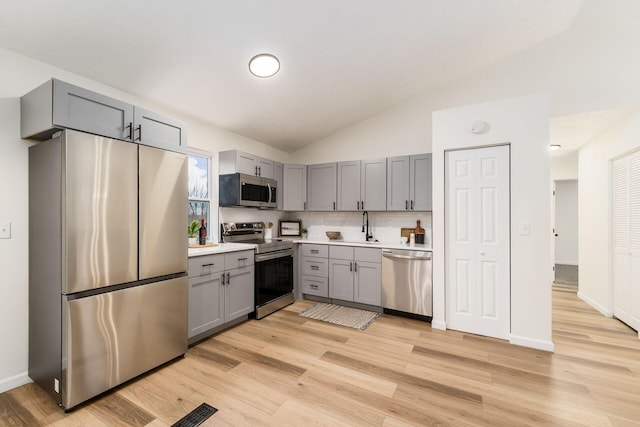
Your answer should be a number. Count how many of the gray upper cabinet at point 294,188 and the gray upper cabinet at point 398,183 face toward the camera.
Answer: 2

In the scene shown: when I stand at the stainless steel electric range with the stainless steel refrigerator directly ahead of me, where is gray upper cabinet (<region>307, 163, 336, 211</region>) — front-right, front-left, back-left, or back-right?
back-left

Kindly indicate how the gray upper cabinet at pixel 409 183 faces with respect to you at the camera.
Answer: facing the viewer

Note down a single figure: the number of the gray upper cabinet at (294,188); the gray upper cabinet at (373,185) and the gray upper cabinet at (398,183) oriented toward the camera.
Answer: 3

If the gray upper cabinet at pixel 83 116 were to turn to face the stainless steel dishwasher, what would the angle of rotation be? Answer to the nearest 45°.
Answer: approximately 45° to its left

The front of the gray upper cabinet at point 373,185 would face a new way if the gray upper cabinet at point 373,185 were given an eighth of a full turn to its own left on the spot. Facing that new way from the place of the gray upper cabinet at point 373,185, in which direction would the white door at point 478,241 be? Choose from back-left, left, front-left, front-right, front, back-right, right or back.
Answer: front

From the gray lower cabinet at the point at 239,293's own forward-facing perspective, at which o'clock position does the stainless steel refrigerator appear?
The stainless steel refrigerator is roughly at 3 o'clock from the gray lower cabinet.

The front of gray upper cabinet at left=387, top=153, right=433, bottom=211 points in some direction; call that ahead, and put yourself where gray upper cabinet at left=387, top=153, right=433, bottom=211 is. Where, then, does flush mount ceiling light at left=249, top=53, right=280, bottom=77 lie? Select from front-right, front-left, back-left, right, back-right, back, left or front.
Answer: front-right

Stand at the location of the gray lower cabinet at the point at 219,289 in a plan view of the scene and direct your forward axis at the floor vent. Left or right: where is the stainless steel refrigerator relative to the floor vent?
right

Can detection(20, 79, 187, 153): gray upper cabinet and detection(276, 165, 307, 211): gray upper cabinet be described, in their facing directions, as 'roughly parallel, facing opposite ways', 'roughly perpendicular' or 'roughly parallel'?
roughly perpendicular

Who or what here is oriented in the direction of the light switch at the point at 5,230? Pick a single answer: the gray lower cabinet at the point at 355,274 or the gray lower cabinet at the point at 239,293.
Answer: the gray lower cabinet at the point at 355,274

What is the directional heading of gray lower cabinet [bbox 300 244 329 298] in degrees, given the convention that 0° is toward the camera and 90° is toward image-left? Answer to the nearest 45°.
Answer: approximately 45°

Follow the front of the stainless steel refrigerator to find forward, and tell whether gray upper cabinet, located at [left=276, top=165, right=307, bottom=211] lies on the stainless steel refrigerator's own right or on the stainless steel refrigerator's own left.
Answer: on the stainless steel refrigerator's own left

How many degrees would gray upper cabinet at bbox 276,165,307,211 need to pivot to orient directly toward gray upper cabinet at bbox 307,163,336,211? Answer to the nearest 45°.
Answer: approximately 90° to its left

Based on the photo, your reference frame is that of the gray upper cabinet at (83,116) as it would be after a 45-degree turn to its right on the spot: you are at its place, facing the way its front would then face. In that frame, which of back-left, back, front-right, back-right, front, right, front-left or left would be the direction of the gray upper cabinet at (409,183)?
left

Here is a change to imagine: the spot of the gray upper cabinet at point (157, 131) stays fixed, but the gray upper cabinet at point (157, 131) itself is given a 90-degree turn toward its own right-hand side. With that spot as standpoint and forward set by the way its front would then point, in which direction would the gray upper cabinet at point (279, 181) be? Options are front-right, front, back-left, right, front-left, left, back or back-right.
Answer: back
